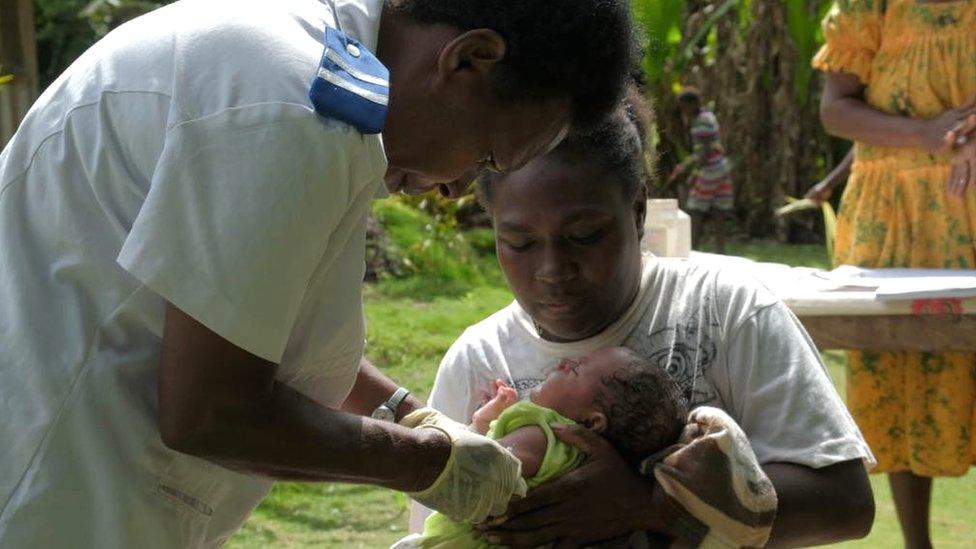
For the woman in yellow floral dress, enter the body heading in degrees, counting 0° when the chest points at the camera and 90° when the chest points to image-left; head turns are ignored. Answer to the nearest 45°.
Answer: approximately 315°

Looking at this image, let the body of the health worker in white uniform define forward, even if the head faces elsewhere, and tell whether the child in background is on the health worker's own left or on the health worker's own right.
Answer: on the health worker's own left

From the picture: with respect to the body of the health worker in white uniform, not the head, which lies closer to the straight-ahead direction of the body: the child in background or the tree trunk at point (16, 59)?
the child in background

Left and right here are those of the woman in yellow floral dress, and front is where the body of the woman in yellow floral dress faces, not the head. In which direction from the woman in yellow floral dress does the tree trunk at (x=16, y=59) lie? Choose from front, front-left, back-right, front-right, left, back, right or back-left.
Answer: back-right

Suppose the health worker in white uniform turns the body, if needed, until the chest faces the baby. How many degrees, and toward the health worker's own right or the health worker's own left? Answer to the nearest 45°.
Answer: approximately 45° to the health worker's own left

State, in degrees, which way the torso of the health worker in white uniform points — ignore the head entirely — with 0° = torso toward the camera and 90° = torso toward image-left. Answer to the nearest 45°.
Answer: approximately 270°

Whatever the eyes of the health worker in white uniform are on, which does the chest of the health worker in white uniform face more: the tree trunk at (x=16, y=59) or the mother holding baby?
the mother holding baby
